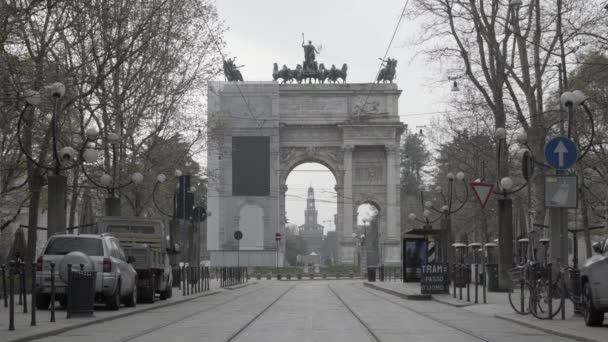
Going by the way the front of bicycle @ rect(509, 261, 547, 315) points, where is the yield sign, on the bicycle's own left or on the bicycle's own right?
on the bicycle's own right

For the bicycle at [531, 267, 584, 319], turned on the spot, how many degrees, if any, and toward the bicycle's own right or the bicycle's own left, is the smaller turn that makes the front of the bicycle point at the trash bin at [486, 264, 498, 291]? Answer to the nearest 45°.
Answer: approximately 135° to the bicycle's own right

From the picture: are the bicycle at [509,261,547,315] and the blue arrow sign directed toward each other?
no

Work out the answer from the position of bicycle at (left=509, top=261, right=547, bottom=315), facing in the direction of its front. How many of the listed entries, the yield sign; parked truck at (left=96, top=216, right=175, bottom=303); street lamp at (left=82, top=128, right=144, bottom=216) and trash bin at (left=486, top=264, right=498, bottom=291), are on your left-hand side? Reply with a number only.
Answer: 0

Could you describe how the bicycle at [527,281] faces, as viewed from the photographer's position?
facing the viewer and to the left of the viewer

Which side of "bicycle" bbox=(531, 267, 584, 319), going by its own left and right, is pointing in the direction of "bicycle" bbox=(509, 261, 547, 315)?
right

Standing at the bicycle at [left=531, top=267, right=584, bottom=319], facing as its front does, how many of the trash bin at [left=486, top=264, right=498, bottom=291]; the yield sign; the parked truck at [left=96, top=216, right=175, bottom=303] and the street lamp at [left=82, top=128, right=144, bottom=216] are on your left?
0

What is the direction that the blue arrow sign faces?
toward the camera

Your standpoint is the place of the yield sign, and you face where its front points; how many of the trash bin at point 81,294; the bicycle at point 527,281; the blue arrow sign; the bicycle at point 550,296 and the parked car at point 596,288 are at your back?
0

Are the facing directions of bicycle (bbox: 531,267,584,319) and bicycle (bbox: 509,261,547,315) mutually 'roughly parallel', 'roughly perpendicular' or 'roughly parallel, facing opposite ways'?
roughly parallel

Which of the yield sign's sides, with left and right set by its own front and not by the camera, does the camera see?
front

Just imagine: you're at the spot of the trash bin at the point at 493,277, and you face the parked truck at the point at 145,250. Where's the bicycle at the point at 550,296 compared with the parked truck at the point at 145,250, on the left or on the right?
left

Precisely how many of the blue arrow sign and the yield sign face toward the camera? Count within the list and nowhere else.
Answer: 2

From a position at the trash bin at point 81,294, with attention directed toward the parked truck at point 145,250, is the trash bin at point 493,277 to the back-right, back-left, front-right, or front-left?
front-right
